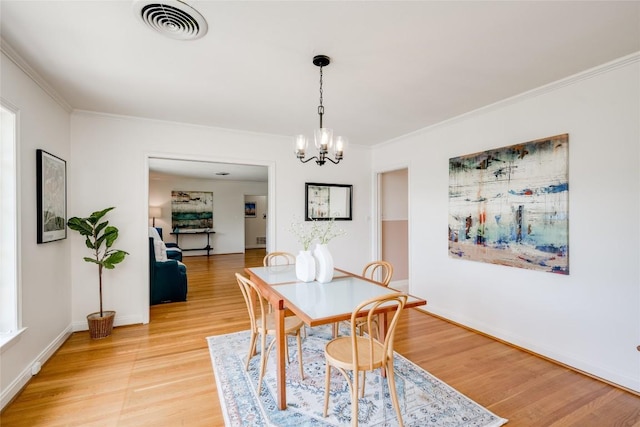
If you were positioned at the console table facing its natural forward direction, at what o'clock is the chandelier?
The chandelier is roughly at 12 o'clock from the console table.

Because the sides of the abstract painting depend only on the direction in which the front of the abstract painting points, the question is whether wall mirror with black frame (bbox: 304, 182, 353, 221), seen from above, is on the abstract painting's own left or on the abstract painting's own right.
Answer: on the abstract painting's own right

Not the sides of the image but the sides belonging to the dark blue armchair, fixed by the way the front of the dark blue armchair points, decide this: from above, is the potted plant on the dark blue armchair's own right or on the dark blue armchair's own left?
on the dark blue armchair's own right

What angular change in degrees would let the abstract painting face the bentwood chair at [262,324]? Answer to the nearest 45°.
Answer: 0° — it already faces it

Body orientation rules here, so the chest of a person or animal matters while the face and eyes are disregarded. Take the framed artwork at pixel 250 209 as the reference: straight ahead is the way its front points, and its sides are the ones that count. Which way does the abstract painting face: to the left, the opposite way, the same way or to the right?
to the right

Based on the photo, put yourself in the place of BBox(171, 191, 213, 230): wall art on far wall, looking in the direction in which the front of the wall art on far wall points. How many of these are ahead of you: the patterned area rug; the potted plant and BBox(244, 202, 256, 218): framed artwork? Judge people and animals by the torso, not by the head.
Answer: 2

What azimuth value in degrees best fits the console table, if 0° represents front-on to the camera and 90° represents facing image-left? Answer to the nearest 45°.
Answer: approximately 0°

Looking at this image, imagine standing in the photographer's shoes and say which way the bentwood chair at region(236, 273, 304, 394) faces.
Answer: facing away from the viewer and to the right of the viewer

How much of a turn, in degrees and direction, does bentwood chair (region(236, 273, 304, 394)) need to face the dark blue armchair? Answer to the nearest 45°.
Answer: approximately 90° to its left

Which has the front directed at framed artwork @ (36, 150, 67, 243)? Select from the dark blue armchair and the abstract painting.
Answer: the abstract painting

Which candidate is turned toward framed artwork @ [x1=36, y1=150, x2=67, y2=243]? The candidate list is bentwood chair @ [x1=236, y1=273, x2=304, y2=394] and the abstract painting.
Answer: the abstract painting
